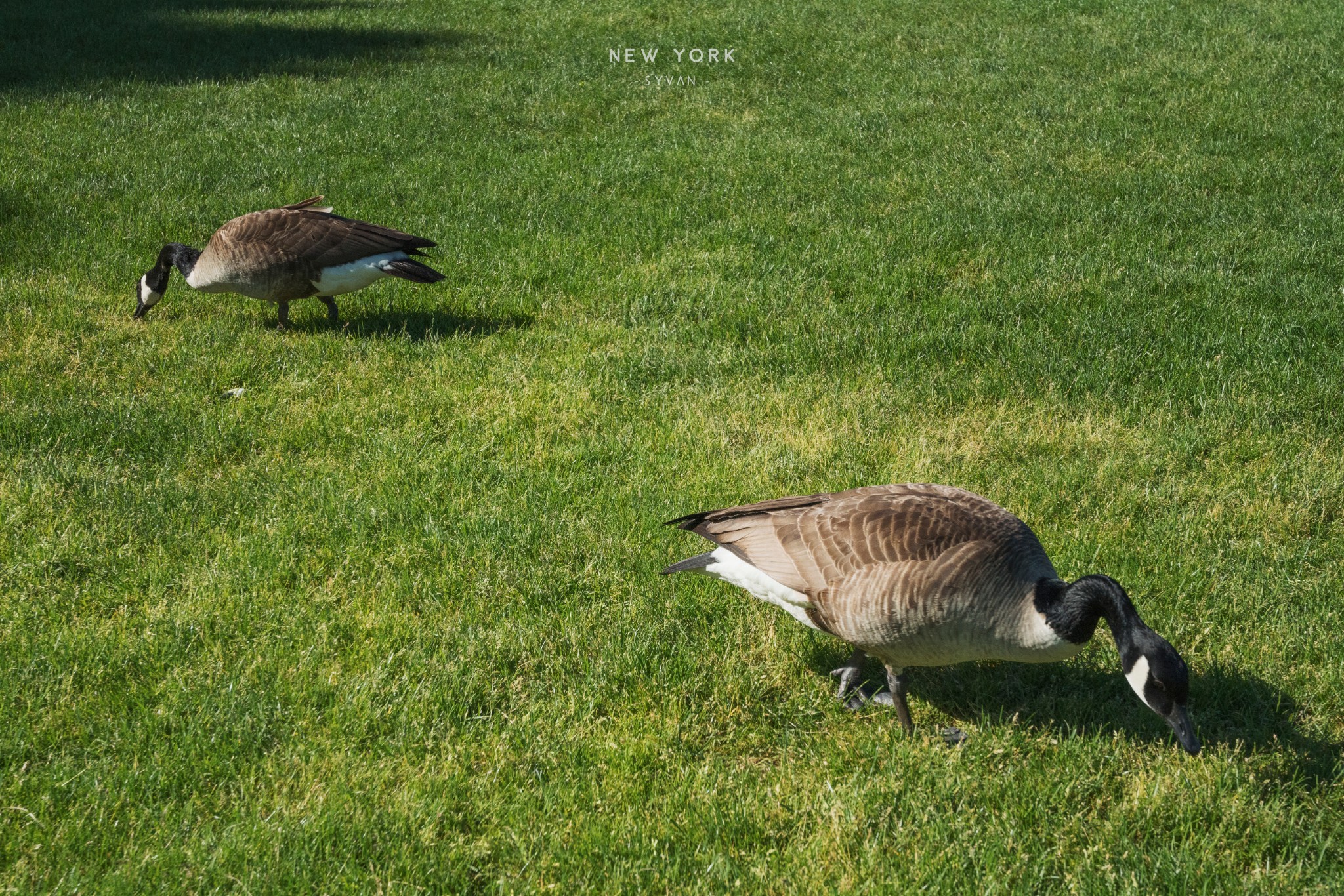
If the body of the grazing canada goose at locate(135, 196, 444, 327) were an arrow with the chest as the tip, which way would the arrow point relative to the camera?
to the viewer's left

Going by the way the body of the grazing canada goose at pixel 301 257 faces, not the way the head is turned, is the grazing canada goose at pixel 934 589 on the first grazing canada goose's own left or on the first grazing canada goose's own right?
on the first grazing canada goose's own left

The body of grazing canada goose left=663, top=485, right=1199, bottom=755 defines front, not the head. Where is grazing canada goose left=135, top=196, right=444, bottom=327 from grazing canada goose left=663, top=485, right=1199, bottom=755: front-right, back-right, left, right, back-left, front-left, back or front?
back-left

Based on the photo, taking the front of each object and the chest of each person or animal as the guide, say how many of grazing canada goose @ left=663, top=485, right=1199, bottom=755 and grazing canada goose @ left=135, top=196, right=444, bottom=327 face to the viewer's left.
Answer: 1

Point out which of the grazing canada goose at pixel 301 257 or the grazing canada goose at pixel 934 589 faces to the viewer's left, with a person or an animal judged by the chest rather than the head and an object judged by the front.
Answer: the grazing canada goose at pixel 301 257

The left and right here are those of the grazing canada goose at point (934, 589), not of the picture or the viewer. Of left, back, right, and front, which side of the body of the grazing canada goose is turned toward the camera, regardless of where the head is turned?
right
